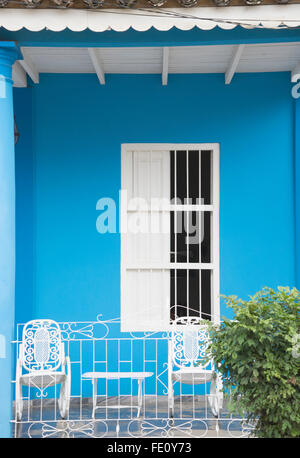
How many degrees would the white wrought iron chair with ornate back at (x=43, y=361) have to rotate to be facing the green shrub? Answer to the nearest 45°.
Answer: approximately 45° to its left

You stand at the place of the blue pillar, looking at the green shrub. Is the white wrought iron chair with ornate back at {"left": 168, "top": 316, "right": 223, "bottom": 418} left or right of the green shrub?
left

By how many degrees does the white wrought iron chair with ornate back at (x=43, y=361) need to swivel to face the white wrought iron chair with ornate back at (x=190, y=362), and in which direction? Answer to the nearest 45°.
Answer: approximately 90° to its left

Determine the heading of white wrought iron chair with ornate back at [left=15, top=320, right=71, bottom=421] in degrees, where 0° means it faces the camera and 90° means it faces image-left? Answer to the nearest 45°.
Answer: approximately 0°

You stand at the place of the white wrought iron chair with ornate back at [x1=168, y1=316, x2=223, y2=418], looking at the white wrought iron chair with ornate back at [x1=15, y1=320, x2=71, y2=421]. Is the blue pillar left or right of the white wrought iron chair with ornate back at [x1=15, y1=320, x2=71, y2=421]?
left

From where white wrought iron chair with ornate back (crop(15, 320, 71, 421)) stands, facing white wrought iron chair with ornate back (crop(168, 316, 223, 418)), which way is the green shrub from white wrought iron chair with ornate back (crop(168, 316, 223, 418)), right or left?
right

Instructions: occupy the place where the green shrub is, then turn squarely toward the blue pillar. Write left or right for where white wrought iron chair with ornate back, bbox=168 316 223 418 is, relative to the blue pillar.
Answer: right
